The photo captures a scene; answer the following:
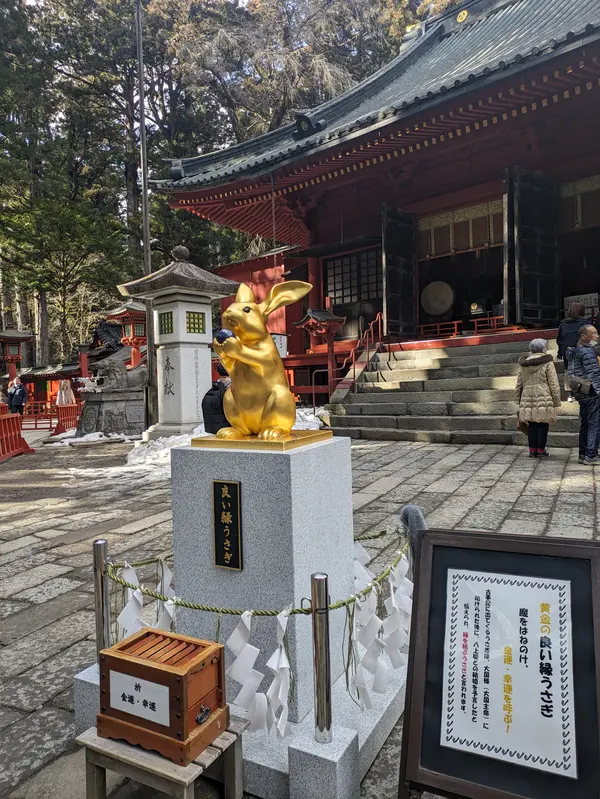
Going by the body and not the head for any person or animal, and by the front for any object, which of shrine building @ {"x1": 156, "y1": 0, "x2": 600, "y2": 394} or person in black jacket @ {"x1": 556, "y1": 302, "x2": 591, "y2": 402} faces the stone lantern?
the shrine building

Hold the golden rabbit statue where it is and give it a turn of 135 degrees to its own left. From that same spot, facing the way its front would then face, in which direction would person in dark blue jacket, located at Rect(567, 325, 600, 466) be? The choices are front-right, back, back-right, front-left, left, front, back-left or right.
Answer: front-left

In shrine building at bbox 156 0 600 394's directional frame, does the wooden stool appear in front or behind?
in front

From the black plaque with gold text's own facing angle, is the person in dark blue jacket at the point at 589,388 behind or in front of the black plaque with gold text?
behind

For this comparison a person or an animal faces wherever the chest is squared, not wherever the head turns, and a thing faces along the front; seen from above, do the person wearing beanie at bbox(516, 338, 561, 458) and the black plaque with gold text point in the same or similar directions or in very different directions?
very different directions

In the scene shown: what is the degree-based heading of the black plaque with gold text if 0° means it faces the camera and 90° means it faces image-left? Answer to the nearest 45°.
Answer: approximately 45°

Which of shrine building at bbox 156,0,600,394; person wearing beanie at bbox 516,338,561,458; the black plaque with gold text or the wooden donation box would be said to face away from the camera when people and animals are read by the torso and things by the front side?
the person wearing beanie

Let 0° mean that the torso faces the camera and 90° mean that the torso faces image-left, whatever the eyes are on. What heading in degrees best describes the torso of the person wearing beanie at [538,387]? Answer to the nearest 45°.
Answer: approximately 180°

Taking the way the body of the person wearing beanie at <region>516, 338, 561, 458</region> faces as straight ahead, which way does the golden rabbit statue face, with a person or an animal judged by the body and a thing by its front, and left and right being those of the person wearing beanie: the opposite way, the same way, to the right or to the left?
the opposite way
